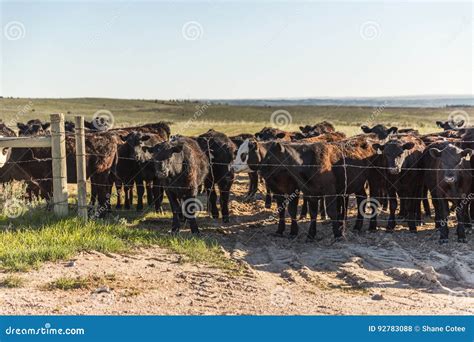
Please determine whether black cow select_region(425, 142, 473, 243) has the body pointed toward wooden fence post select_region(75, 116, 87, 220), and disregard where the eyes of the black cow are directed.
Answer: no

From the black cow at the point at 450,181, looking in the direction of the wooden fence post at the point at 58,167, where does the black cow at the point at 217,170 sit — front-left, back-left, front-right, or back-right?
front-right

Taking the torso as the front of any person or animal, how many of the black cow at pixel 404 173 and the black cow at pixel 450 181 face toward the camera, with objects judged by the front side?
2

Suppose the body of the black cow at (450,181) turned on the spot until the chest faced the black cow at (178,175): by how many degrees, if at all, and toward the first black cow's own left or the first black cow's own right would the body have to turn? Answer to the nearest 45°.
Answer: approximately 90° to the first black cow's own right

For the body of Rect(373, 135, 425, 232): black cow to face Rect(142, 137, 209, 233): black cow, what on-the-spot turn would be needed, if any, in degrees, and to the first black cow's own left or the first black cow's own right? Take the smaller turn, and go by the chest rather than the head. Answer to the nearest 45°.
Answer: approximately 90° to the first black cow's own right

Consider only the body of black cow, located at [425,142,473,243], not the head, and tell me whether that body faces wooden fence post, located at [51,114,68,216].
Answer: no

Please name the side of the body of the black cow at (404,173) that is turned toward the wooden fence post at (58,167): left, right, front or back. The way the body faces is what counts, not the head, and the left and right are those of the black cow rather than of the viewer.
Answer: right

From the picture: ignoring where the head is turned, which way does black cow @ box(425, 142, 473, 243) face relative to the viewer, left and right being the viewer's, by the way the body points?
facing the viewer

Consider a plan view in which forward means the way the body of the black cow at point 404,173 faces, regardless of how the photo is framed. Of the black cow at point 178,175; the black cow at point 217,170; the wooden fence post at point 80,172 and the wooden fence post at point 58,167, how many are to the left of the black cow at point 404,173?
0

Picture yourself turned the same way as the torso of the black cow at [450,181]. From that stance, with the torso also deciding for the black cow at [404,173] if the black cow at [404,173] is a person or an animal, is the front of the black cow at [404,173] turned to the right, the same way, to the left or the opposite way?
the same way

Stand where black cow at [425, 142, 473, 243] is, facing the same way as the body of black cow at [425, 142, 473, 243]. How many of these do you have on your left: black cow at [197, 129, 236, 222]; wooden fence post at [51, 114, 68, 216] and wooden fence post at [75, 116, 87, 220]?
0

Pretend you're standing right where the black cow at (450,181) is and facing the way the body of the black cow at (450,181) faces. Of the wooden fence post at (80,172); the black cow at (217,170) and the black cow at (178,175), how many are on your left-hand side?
0

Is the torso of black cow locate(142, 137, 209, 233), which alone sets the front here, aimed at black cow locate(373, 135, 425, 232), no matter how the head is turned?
no

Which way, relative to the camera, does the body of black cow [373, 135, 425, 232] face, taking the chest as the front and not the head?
toward the camera

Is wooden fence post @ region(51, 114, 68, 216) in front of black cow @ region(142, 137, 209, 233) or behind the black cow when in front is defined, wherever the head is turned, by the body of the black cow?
in front
